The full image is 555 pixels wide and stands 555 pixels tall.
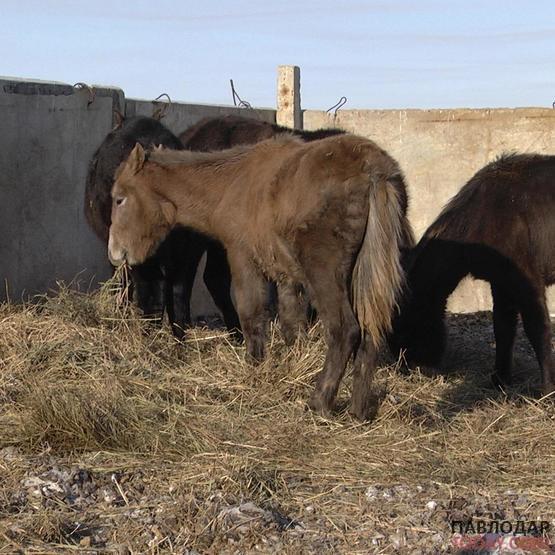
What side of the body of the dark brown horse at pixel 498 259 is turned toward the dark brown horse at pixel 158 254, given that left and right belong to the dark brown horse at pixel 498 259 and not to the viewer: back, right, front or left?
front

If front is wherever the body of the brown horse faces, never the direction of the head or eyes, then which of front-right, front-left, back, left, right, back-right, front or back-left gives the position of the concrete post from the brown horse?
front-right

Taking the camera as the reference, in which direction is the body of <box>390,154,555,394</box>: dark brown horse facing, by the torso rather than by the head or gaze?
to the viewer's left

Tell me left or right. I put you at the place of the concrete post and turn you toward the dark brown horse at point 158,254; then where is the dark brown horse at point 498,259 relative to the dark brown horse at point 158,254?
left

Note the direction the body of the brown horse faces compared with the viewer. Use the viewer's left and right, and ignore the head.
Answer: facing away from the viewer and to the left of the viewer

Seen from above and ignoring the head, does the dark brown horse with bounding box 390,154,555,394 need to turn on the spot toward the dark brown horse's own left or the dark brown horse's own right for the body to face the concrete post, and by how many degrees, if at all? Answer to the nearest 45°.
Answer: approximately 45° to the dark brown horse's own right

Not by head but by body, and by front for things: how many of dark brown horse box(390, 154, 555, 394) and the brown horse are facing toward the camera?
0

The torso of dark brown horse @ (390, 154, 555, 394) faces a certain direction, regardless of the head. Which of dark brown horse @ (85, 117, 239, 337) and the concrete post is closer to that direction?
the dark brown horse

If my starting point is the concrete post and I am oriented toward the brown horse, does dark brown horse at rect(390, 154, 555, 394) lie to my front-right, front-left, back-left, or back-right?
front-left

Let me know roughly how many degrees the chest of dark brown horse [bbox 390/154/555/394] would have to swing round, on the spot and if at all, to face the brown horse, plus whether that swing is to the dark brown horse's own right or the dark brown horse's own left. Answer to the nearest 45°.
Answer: approximately 45° to the dark brown horse's own left
